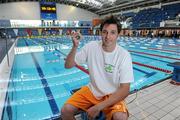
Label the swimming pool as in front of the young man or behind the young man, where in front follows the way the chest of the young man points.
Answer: behind

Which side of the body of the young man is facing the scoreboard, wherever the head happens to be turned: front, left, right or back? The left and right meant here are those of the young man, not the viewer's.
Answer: back

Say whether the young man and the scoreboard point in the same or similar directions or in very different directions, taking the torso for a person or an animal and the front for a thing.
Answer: same or similar directions

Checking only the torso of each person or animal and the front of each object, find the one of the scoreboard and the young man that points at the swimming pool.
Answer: the scoreboard

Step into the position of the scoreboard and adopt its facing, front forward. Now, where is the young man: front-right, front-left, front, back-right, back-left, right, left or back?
front

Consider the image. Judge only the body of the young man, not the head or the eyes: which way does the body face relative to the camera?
toward the camera

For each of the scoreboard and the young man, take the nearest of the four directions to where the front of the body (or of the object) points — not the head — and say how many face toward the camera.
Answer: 2

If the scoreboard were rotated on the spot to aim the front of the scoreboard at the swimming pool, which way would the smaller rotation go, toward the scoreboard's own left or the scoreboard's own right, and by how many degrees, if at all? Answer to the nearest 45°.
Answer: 0° — it already faces it

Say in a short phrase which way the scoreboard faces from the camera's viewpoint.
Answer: facing the viewer
